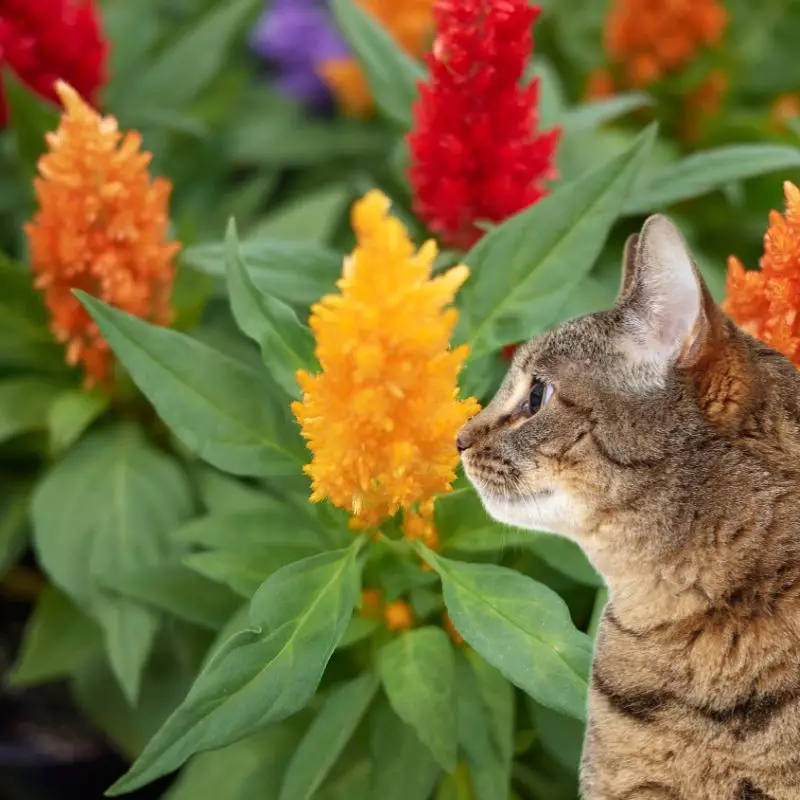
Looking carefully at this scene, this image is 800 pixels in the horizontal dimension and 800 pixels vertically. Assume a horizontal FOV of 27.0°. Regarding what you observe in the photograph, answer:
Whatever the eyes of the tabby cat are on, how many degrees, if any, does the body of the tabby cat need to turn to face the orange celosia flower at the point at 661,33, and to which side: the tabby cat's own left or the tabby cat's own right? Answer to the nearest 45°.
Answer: approximately 90° to the tabby cat's own right

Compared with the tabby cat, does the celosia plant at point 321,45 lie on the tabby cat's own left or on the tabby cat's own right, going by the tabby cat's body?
on the tabby cat's own right

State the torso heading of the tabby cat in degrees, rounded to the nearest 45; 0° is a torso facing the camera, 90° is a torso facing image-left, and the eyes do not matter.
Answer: approximately 90°
